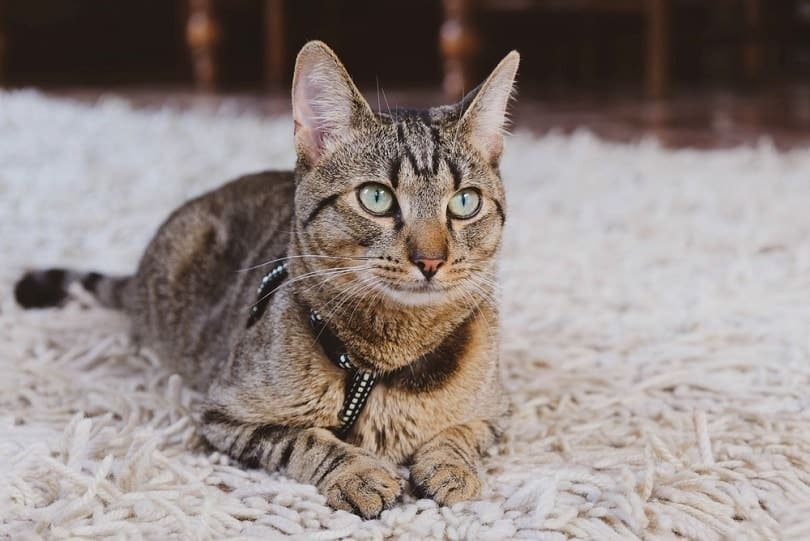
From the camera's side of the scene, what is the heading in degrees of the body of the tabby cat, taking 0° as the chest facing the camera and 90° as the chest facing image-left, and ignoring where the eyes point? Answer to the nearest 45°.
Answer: approximately 315°
